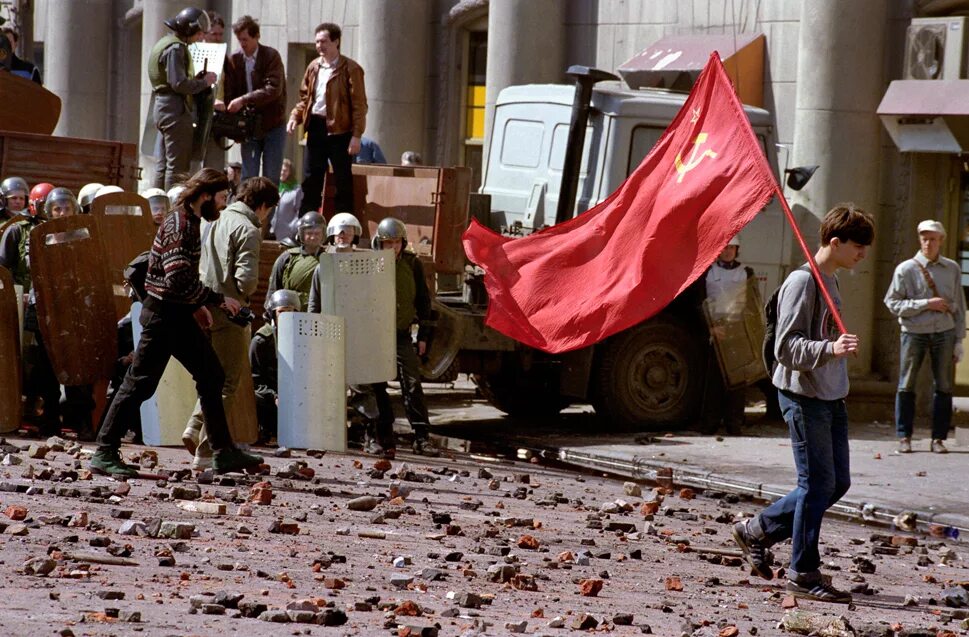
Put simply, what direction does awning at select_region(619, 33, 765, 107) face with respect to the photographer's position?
facing the viewer and to the left of the viewer

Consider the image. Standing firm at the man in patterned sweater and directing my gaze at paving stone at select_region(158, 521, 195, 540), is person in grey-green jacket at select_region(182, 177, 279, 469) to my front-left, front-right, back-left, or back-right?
back-left

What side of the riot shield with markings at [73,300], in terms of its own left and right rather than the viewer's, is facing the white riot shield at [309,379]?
left

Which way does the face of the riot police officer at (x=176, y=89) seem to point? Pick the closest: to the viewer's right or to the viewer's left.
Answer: to the viewer's right

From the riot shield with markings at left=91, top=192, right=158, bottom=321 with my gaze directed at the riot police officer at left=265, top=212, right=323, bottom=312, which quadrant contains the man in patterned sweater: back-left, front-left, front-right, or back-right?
front-right

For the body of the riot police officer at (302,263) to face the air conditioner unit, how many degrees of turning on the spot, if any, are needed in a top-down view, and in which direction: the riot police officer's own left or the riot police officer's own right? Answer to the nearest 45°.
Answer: approximately 90° to the riot police officer's own left

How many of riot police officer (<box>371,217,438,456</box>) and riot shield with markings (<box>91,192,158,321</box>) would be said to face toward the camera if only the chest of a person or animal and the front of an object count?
2

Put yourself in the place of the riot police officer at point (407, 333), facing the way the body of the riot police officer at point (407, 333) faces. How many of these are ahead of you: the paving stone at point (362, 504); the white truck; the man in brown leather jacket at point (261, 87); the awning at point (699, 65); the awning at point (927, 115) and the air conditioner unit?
1

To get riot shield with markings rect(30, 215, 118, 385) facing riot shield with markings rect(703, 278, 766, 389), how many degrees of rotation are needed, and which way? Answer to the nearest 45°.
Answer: approximately 90° to its left

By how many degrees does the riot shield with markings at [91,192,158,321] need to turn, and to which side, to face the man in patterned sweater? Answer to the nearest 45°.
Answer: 0° — it already faces them

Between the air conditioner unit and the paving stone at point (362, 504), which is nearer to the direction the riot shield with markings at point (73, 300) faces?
the paving stone

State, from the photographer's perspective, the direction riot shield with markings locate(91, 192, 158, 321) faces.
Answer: facing the viewer

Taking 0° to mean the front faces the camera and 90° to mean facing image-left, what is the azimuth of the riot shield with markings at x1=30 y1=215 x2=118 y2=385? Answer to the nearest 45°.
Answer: approximately 0°

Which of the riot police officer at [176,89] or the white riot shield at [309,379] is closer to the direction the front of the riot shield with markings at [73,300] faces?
the white riot shield

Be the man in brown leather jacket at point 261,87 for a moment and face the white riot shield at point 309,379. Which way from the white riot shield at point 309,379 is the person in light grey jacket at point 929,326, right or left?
left

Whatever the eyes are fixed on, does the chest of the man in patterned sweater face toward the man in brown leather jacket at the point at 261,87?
no

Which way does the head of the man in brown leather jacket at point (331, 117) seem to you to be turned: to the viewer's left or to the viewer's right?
to the viewer's left

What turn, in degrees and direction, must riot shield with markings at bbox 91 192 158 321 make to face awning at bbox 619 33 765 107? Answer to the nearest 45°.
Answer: approximately 135° to its left

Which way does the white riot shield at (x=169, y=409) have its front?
toward the camera
